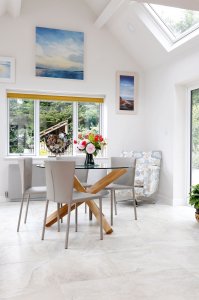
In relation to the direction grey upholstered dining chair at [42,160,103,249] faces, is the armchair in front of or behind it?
in front

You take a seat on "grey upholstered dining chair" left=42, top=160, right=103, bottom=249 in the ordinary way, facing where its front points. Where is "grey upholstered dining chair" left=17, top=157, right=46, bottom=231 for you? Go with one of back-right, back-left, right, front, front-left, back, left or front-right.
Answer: left

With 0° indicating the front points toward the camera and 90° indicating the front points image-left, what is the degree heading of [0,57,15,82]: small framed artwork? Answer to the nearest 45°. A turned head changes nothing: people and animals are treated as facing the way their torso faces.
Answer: approximately 0°

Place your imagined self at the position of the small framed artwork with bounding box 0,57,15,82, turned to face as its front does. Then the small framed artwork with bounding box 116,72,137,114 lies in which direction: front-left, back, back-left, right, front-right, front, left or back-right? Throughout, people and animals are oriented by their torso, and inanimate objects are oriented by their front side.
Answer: left

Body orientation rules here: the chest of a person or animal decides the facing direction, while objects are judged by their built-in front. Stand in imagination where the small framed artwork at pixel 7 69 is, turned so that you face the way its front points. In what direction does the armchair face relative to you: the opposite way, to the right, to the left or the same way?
to the right

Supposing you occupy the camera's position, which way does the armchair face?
facing the viewer and to the left of the viewer

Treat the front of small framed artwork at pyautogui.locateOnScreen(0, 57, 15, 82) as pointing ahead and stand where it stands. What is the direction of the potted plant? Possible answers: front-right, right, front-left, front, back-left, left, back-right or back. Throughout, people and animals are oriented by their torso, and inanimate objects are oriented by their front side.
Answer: front-left

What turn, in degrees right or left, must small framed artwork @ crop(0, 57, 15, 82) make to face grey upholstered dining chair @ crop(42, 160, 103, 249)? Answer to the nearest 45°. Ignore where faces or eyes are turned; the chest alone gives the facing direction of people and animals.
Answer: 0° — it already faces it

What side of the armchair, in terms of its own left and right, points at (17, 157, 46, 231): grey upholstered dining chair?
front

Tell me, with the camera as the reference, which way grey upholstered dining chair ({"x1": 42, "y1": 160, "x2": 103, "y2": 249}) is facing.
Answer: facing away from the viewer and to the right of the viewer
